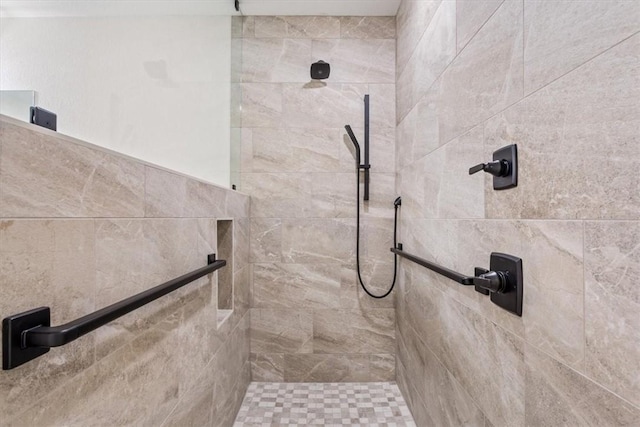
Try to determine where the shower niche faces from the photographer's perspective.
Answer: facing to the right of the viewer
